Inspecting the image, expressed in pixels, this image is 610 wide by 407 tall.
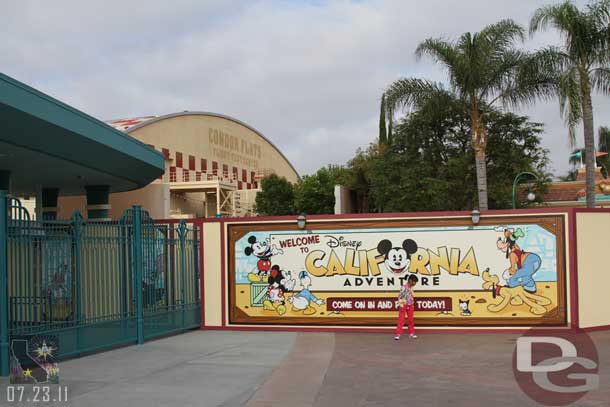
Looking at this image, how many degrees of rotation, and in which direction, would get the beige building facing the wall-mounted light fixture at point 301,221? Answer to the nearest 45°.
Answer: approximately 45° to its right

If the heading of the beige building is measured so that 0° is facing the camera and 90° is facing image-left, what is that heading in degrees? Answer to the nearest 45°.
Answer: approximately 315°

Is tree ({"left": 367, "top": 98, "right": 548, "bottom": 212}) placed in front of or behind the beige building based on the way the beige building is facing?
in front

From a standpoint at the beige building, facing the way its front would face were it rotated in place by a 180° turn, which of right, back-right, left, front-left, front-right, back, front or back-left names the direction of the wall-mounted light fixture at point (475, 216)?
back-left

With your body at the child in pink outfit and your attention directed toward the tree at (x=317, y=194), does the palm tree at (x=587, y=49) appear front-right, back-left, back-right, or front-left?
front-right

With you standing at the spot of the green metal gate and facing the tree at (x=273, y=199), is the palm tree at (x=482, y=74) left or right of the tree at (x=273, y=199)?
right

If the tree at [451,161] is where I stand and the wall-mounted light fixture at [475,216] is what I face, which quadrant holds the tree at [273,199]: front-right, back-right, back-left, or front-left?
back-right
